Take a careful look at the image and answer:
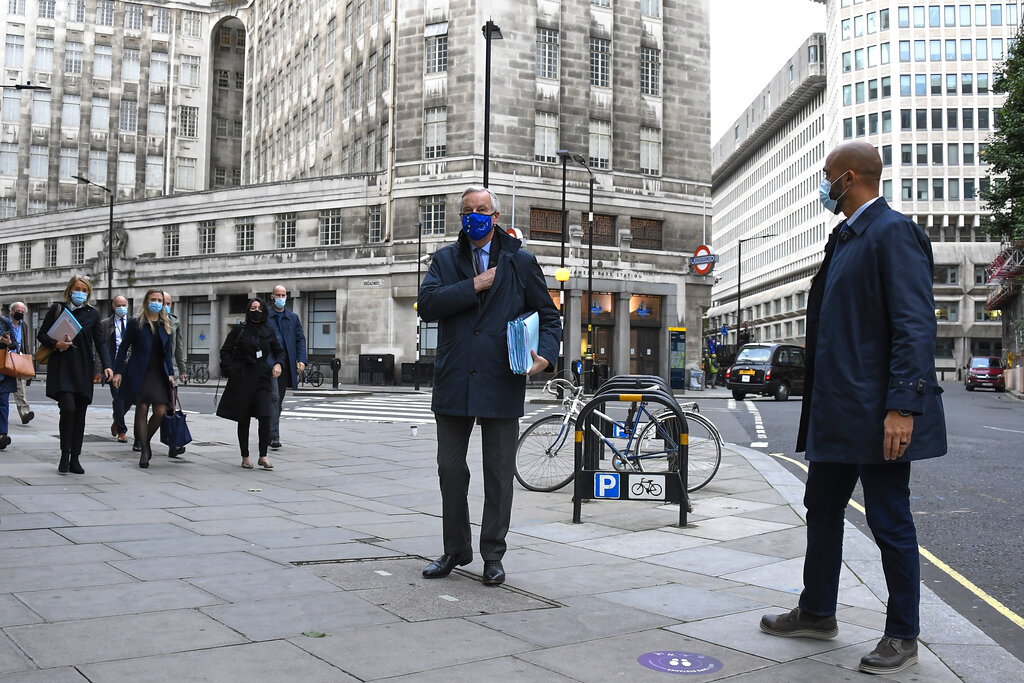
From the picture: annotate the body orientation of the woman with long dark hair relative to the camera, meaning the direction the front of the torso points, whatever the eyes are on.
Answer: toward the camera

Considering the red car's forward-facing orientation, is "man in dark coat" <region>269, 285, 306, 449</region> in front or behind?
in front

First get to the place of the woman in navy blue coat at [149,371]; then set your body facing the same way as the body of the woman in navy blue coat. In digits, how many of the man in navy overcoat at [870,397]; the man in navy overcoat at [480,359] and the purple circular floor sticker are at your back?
0

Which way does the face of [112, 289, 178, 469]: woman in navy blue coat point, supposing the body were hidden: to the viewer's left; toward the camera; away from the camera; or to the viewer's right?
toward the camera

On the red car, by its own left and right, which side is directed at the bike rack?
front

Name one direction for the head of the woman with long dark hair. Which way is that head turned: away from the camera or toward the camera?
toward the camera

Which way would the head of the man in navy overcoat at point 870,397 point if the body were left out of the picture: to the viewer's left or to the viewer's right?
to the viewer's left

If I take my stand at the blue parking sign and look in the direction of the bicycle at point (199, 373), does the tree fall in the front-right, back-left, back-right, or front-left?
front-right

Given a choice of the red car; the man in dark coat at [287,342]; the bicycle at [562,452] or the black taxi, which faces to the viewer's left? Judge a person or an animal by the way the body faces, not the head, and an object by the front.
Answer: the bicycle

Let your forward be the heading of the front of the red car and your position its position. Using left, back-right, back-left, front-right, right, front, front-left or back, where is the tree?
front

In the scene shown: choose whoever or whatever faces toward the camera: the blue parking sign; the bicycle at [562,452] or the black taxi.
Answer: the blue parking sign

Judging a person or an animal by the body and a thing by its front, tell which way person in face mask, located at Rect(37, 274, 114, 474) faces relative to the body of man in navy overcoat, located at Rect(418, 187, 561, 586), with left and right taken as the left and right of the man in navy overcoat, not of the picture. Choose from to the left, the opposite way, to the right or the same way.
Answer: the same way

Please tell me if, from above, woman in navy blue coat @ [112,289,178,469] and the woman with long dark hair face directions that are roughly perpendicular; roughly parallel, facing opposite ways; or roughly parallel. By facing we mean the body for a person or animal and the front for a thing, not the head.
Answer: roughly parallel

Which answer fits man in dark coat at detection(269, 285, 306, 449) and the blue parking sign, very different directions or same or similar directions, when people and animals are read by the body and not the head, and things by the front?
same or similar directions

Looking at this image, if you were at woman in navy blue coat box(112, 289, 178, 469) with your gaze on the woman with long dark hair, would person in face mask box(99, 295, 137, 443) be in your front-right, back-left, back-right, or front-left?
back-left

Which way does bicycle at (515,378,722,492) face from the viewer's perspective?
to the viewer's left

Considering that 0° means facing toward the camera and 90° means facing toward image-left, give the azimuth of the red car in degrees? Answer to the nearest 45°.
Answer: approximately 0°

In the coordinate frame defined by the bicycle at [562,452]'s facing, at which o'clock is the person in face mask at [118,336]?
The person in face mask is roughly at 1 o'clock from the bicycle.

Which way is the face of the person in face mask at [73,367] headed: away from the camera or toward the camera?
toward the camera

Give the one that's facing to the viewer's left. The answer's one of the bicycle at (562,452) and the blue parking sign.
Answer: the bicycle

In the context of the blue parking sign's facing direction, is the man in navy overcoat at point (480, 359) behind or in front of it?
in front
